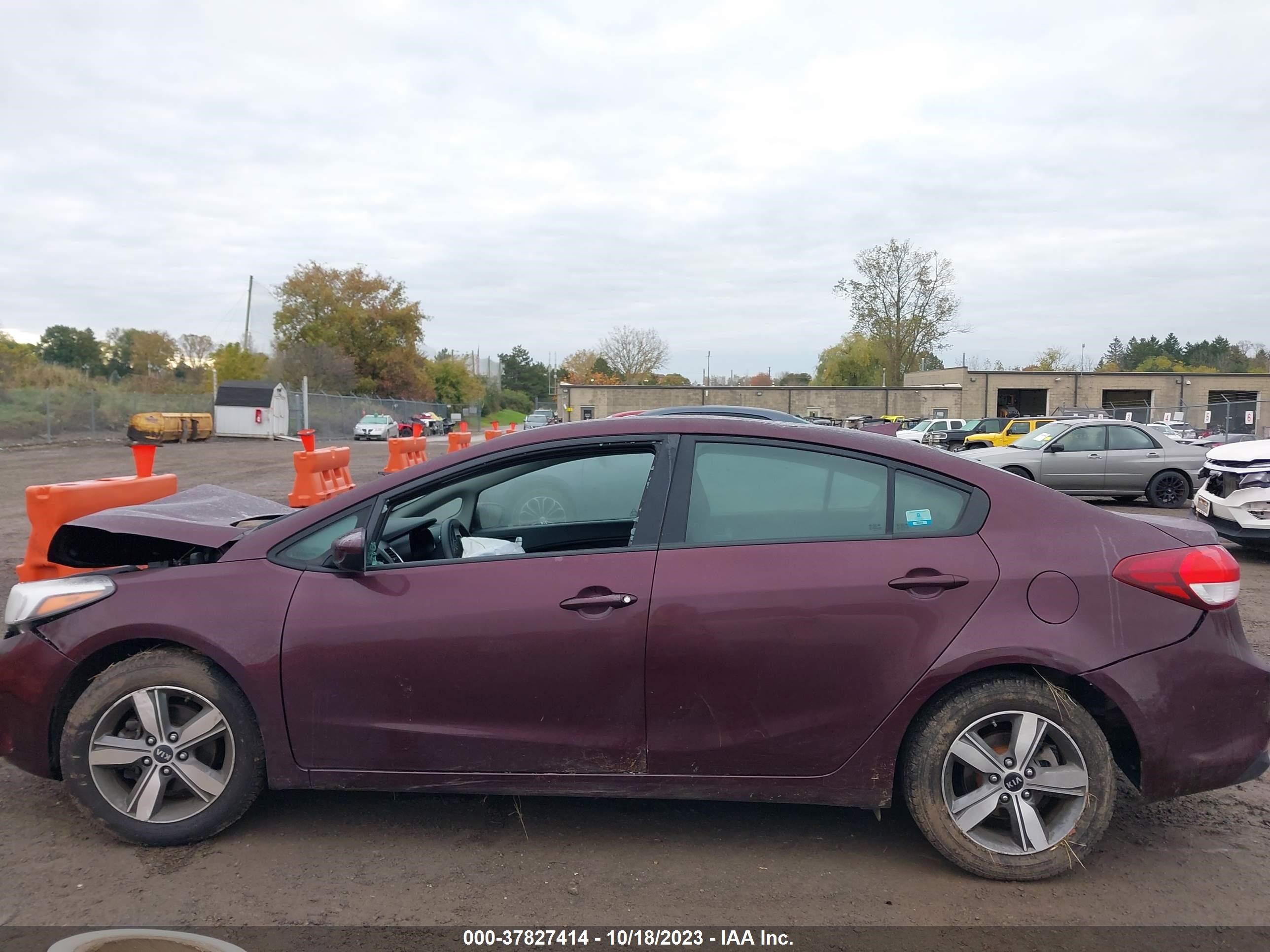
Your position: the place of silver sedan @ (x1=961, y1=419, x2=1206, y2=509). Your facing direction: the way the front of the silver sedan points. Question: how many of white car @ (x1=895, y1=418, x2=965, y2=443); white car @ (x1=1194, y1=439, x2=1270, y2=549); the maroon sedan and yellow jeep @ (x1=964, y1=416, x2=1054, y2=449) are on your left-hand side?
2

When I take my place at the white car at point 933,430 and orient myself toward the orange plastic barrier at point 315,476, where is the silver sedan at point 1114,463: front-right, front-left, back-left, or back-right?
front-left

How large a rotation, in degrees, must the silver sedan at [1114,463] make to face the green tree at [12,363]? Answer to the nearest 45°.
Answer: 0° — it already faces it

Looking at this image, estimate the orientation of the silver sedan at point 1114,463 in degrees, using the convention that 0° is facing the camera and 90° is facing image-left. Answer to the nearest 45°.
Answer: approximately 90°

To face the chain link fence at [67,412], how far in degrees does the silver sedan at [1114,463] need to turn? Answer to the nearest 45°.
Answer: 0° — it already faces it

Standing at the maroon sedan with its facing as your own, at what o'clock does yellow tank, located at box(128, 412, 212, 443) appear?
The yellow tank is roughly at 2 o'clock from the maroon sedan.

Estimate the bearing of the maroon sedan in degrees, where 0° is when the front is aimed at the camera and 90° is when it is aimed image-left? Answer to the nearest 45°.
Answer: approximately 90°

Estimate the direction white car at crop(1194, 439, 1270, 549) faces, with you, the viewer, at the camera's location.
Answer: facing the viewer and to the left of the viewer

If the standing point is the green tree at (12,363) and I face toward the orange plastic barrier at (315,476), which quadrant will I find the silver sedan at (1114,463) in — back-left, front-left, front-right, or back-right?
front-left

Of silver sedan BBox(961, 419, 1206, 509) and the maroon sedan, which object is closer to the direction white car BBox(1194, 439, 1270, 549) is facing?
the maroon sedan

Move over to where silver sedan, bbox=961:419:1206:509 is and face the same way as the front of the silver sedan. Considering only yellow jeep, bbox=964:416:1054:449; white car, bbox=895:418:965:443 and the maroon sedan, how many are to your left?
1

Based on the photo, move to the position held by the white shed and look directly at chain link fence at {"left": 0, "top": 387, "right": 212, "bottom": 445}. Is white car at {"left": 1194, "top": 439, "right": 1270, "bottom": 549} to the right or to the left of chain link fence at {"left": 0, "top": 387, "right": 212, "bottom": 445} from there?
left

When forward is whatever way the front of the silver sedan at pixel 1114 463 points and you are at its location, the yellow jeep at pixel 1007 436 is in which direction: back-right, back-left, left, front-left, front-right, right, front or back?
right

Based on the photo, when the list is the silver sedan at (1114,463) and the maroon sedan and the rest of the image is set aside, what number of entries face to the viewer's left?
2
